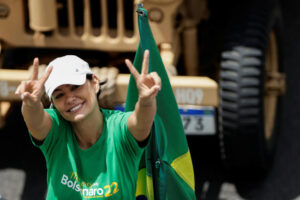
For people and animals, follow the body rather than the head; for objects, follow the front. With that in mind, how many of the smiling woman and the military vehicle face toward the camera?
2

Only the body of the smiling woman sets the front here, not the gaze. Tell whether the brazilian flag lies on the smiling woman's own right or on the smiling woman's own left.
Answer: on the smiling woman's own left

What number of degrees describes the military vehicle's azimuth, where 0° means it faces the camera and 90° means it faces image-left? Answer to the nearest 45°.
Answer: approximately 0°
